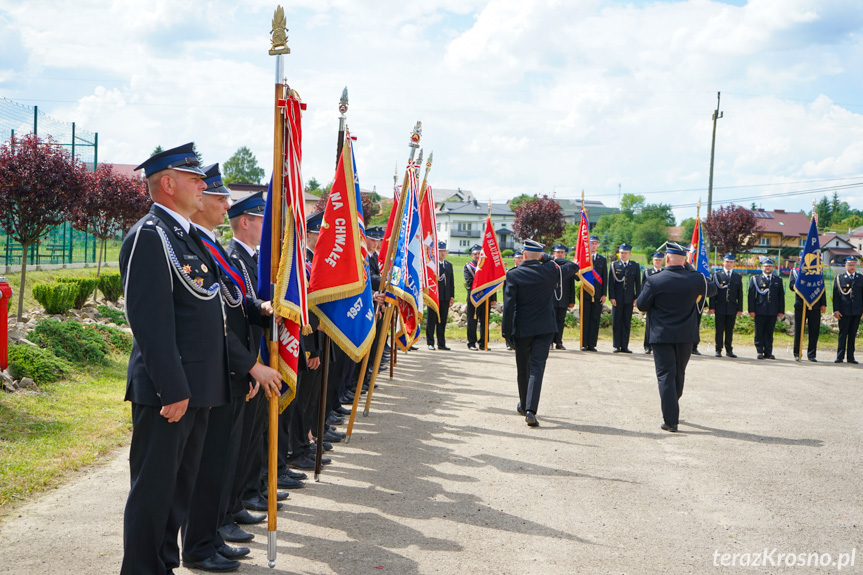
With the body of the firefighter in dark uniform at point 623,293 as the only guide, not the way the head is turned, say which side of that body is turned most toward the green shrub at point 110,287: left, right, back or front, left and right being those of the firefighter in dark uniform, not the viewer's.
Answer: right

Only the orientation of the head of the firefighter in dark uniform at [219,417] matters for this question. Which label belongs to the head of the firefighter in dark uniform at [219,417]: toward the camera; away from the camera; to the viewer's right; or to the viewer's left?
to the viewer's right

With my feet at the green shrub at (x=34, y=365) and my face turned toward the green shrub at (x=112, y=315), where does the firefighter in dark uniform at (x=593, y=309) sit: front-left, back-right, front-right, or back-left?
front-right

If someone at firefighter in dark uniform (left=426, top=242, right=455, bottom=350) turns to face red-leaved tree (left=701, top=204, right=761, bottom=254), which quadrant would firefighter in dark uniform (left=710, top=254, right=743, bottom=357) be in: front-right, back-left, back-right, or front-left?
front-right

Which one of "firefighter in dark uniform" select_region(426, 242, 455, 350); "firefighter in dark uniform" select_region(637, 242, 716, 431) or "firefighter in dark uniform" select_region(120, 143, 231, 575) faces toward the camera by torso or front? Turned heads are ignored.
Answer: "firefighter in dark uniform" select_region(426, 242, 455, 350)

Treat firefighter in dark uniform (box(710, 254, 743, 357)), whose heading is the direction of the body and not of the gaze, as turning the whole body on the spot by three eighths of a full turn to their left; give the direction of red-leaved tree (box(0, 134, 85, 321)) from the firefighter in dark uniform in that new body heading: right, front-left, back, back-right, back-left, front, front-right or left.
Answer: back

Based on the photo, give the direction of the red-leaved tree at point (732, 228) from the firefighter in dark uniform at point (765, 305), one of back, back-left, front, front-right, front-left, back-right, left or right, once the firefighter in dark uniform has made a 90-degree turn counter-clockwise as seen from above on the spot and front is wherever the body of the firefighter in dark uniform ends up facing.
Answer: left

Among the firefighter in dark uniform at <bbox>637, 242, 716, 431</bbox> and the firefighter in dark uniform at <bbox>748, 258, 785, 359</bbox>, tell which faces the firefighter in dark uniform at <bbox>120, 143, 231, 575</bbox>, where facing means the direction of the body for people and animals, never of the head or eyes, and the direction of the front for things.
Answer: the firefighter in dark uniform at <bbox>748, 258, 785, 359</bbox>

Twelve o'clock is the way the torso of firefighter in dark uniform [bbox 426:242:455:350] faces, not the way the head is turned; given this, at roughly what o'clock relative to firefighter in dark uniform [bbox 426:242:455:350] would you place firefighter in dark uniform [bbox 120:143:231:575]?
firefighter in dark uniform [bbox 120:143:231:575] is roughly at 12 o'clock from firefighter in dark uniform [bbox 426:242:455:350].

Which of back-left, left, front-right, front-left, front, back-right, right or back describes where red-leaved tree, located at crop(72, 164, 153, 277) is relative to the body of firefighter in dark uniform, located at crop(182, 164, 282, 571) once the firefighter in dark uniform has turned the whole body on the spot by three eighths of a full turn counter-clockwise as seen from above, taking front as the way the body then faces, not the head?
front-right

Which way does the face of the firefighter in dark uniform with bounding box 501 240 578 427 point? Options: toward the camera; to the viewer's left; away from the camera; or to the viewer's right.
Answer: away from the camera

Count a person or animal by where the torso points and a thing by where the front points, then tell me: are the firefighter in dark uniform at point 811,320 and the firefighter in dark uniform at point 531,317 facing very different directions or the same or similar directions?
very different directions

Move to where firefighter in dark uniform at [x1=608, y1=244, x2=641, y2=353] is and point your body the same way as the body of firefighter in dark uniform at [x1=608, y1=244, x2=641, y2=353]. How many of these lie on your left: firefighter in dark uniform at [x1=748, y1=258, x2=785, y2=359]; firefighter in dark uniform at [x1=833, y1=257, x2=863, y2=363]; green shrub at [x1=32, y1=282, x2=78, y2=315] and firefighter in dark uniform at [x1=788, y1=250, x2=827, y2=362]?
3

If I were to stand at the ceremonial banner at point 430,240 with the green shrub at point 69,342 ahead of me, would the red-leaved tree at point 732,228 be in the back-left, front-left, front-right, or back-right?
back-right

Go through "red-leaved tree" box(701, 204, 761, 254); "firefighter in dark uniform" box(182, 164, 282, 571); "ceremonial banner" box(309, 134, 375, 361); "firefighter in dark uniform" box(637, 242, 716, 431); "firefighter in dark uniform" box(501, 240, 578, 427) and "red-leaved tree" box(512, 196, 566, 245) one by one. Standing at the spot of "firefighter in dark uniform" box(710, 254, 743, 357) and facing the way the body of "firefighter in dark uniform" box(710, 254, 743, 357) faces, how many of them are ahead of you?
4

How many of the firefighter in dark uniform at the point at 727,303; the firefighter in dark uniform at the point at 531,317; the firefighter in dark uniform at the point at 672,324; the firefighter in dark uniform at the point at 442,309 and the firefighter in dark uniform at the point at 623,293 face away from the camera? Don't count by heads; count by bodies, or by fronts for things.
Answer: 2

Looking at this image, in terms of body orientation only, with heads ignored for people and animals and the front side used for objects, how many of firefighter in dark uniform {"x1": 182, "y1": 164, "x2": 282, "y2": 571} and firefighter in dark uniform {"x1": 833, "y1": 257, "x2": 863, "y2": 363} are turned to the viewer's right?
1

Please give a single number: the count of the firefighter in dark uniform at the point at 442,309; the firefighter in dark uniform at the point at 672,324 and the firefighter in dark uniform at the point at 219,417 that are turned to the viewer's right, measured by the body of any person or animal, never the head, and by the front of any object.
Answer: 1

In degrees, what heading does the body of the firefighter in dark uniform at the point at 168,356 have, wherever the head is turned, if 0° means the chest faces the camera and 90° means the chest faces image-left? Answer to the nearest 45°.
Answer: approximately 270°

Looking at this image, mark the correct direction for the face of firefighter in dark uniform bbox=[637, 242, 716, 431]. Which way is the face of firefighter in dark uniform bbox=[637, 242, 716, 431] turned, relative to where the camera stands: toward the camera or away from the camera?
away from the camera

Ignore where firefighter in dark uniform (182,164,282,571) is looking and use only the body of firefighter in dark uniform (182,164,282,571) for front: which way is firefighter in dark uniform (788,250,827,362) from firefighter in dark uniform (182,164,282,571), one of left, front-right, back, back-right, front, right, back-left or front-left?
front-left

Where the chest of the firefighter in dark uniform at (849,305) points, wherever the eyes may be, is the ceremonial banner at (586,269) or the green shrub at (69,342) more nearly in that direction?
the green shrub
